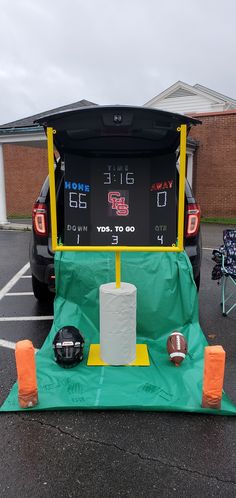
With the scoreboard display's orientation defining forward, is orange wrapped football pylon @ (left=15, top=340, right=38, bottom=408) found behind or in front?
in front

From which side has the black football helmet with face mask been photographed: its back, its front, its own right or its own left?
front

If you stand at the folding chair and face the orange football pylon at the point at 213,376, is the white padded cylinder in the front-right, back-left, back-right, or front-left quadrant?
front-right

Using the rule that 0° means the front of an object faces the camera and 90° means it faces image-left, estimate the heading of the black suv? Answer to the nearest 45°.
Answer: approximately 180°

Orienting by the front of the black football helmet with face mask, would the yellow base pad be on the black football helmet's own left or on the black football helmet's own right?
on the black football helmet's own left

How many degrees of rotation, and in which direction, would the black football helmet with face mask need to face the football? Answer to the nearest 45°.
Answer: approximately 90° to its left

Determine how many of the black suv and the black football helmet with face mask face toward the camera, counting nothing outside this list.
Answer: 1

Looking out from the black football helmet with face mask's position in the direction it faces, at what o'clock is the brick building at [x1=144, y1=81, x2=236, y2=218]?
The brick building is roughly at 7 o'clock from the black football helmet with face mask.

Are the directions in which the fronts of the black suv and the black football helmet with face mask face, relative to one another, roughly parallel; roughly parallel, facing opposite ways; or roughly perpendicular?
roughly parallel, facing opposite ways

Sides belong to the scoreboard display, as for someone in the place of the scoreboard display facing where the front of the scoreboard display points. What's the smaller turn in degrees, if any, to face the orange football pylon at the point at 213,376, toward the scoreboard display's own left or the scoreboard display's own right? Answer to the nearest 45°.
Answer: approximately 45° to the scoreboard display's own left

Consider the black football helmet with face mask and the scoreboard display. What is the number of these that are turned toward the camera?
2

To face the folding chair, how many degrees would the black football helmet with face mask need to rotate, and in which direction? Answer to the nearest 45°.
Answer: approximately 135° to its left
